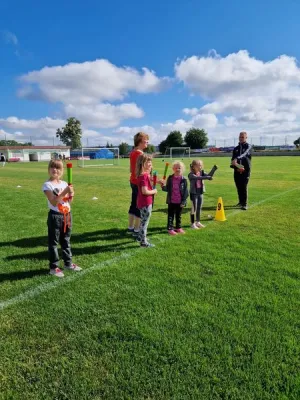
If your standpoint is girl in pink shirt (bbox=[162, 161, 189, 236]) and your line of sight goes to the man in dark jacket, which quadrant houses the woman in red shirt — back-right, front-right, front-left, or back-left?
back-left

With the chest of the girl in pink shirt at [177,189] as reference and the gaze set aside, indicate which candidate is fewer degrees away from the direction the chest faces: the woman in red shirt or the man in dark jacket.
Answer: the woman in red shirt

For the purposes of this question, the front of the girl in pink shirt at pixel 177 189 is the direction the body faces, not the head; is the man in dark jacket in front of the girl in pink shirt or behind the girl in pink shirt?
behind

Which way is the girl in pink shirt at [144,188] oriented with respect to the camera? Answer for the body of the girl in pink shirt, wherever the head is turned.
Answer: to the viewer's right

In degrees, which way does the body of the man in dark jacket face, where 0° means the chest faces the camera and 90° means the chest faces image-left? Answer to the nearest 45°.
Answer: approximately 45°

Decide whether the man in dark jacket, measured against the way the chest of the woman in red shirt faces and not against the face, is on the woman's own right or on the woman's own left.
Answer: on the woman's own left

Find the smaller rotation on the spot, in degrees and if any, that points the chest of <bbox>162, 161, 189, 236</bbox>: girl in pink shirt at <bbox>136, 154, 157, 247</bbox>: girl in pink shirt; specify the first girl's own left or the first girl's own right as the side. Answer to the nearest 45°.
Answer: approximately 45° to the first girl's own right

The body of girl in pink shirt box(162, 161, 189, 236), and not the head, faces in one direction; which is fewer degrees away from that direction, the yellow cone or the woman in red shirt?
the woman in red shirt

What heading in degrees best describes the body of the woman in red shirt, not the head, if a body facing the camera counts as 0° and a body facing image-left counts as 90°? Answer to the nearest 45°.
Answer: approximately 270°
